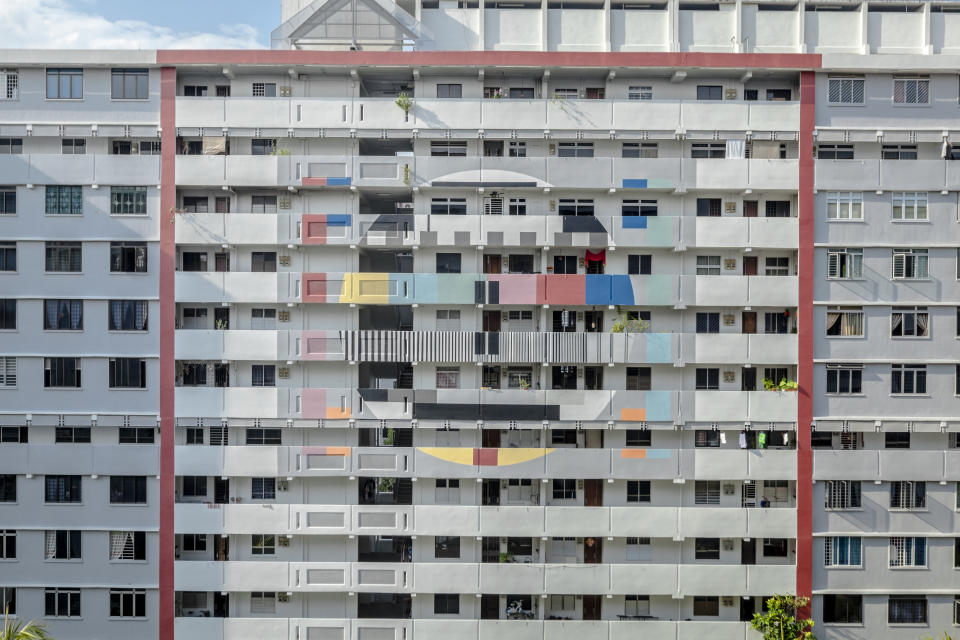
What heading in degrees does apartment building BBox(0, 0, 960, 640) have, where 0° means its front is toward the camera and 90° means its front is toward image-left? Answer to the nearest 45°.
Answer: approximately 0°

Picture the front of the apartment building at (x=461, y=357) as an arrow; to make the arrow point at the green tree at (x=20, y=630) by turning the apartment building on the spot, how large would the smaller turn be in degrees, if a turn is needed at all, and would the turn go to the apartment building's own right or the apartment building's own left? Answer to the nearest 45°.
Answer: approximately 90° to the apartment building's own right

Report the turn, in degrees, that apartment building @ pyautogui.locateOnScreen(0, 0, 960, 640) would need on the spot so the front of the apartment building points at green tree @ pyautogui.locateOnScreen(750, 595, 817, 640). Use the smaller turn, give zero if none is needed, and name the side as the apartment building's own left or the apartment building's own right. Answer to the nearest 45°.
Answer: approximately 90° to the apartment building's own left
